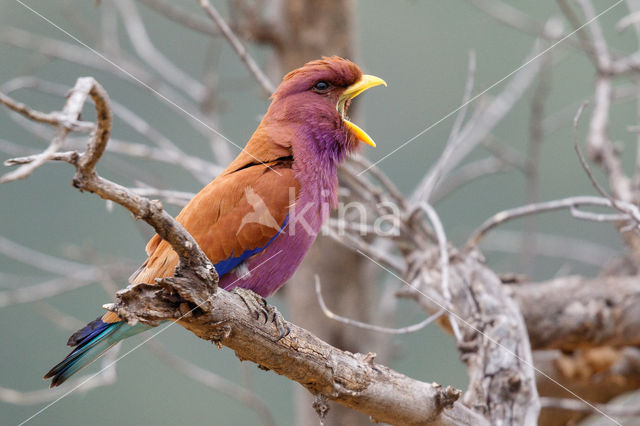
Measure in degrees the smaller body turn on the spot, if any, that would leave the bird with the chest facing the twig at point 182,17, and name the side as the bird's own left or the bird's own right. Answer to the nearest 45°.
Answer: approximately 135° to the bird's own left

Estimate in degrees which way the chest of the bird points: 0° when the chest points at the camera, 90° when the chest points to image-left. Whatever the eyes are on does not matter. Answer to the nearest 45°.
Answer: approximately 270°
